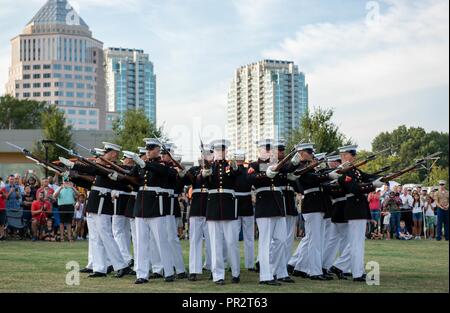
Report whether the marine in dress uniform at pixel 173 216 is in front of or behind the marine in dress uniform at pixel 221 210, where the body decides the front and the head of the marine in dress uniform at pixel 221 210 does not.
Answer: behind

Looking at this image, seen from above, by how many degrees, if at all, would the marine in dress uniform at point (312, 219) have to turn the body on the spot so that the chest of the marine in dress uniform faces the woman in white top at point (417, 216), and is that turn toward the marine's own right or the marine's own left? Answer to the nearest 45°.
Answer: approximately 90° to the marine's own left

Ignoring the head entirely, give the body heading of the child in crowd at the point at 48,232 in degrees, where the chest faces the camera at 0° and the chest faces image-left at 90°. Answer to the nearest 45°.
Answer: approximately 0°

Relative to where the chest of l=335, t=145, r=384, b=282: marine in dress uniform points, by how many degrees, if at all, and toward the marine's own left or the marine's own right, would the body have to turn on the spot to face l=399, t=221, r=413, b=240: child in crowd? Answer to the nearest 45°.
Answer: approximately 135° to the marine's own left

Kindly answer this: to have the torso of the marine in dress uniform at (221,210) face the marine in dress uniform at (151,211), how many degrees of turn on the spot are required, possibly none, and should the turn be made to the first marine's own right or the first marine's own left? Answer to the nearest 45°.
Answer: approximately 90° to the first marine's own right

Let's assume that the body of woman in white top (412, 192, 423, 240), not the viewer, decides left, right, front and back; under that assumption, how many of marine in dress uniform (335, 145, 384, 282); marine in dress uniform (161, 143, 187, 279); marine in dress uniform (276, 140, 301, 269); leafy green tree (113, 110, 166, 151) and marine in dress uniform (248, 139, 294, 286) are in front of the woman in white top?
4

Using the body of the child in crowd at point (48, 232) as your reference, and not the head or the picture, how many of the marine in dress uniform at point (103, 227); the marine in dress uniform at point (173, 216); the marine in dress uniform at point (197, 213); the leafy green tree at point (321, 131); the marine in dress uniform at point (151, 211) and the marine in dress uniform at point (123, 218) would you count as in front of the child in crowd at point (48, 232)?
5

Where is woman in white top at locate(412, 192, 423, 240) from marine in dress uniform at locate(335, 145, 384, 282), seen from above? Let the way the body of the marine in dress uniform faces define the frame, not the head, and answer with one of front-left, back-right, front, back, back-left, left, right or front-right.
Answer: back-left

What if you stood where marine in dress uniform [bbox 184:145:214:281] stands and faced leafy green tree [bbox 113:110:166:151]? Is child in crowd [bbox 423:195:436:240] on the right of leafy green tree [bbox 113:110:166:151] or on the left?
right
